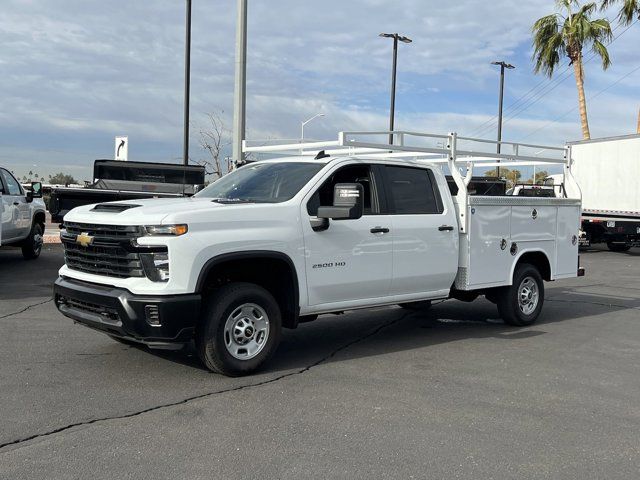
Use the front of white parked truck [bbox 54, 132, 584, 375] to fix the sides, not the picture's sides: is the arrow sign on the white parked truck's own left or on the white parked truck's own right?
on the white parked truck's own right

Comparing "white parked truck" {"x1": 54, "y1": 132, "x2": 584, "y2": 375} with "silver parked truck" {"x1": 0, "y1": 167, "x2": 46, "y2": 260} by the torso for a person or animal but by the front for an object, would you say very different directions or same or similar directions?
very different directions

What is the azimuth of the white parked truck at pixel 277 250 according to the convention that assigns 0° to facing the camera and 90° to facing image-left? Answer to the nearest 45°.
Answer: approximately 45°
